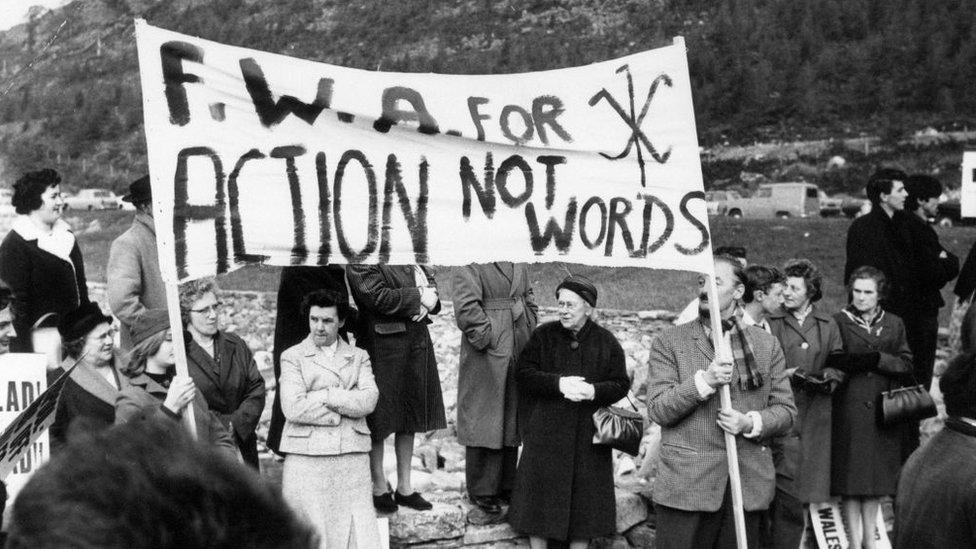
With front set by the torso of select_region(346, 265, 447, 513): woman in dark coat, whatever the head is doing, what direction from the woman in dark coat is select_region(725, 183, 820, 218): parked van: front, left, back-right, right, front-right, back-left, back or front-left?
left

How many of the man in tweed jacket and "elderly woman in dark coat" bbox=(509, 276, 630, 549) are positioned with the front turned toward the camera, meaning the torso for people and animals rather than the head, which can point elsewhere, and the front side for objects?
2

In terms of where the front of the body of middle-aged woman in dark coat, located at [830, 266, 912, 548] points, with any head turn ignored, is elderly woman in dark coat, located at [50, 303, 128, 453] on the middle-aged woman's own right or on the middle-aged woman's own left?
on the middle-aged woman's own right

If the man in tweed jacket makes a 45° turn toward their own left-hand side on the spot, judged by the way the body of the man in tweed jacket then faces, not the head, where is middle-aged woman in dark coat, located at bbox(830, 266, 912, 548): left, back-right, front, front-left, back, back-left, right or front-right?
left

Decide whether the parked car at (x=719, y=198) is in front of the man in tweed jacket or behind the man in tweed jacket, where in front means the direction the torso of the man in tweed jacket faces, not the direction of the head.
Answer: behind

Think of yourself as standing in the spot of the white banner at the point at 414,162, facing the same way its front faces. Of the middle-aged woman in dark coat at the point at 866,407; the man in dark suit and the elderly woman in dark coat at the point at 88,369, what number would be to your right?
1

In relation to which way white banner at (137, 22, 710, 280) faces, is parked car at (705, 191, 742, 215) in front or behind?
behind

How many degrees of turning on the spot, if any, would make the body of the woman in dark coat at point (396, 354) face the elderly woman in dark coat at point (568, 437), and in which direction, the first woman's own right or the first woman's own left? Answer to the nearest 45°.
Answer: approximately 45° to the first woman's own left

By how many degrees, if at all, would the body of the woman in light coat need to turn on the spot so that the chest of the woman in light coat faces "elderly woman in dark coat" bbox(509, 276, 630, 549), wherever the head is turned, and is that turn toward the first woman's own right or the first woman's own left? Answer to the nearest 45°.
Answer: approximately 90° to the first woman's own left

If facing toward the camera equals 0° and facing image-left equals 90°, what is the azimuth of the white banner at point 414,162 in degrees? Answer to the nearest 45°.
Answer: approximately 0°

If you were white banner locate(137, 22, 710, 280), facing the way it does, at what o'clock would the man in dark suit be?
The man in dark suit is roughly at 8 o'clock from the white banner.
